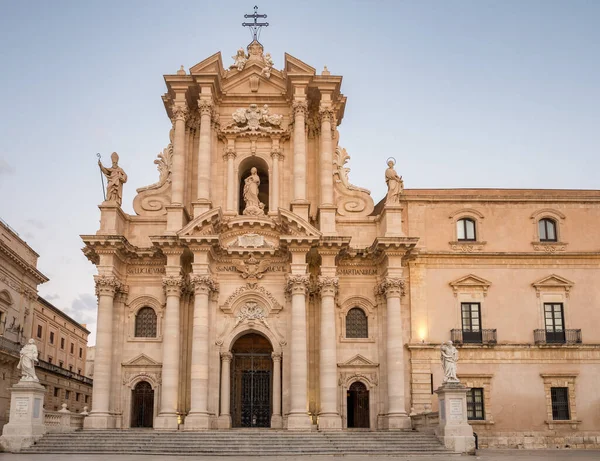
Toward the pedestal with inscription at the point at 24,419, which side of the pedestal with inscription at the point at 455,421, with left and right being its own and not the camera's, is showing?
right

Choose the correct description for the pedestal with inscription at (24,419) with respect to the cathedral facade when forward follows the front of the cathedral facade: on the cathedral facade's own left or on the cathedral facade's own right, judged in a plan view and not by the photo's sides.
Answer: on the cathedral facade's own right

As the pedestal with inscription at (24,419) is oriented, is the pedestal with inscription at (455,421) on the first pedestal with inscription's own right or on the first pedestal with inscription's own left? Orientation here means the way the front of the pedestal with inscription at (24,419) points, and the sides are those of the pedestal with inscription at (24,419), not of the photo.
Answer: on the first pedestal with inscription's own left

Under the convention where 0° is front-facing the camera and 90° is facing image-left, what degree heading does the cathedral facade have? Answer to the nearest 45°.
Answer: approximately 0°

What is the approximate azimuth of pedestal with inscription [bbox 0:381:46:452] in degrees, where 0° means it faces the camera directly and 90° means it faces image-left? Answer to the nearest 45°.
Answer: approximately 0°

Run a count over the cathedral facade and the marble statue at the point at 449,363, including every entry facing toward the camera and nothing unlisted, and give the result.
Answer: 2

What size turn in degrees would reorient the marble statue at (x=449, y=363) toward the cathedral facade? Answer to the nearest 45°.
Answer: approximately 135° to its right

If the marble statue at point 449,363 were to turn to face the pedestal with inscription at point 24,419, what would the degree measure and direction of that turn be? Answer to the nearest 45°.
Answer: approximately 90° to its right
